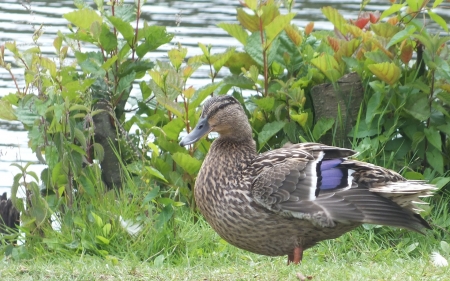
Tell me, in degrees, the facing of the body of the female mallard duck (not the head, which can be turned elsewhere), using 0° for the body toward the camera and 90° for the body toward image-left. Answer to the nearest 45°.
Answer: approximately 90°
